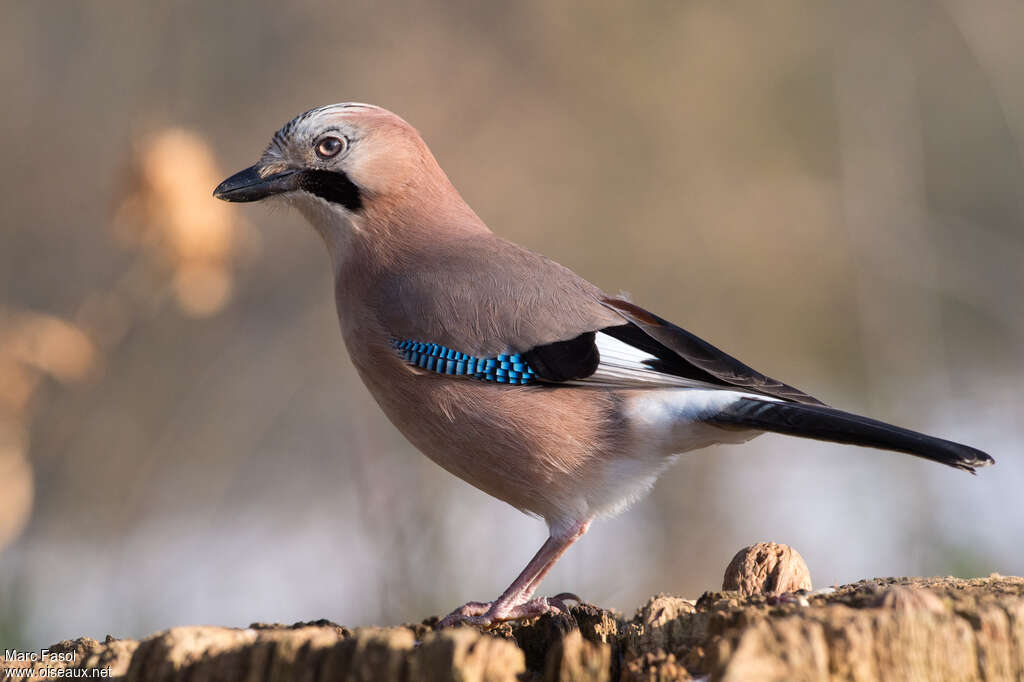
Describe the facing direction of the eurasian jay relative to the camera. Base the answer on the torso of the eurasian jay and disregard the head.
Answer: to the viewer's left

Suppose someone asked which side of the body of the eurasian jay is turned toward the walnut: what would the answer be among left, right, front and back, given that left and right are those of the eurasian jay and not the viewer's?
back
